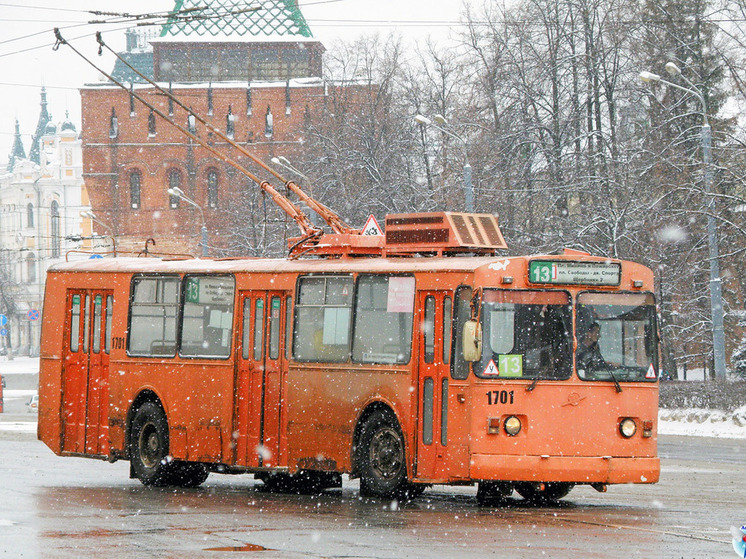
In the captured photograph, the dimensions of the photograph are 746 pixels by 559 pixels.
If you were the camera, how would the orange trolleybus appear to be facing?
facing the viewer and to the right of the viewer

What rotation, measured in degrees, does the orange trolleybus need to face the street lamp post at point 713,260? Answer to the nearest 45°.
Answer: approximately 90° to its left
